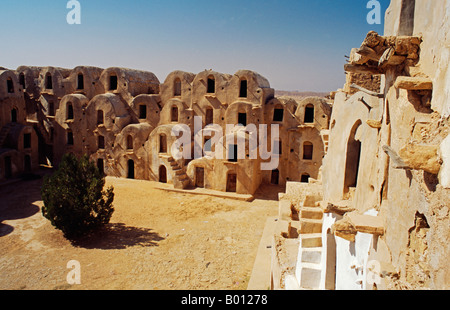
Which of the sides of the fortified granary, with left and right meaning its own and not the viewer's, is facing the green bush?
front

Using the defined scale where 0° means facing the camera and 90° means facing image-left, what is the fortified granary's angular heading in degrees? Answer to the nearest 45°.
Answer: approximately 0°
